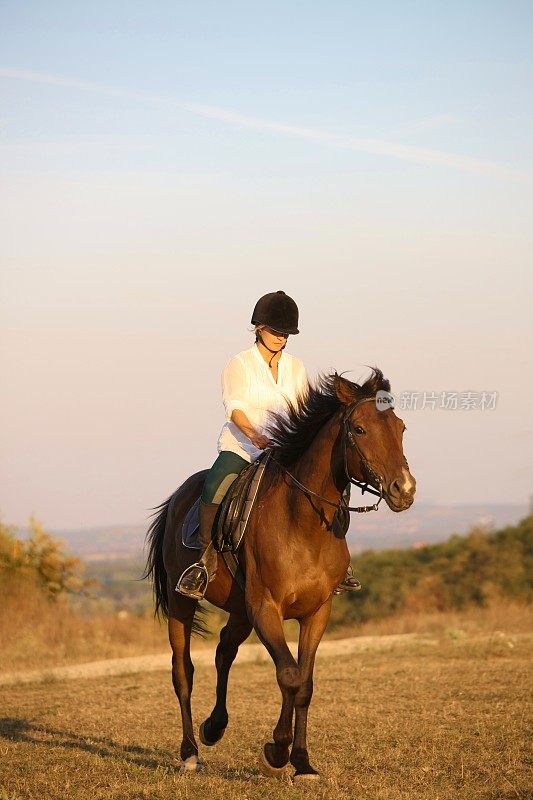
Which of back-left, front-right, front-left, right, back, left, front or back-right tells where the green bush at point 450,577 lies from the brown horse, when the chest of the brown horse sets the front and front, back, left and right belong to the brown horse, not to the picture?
back-left
